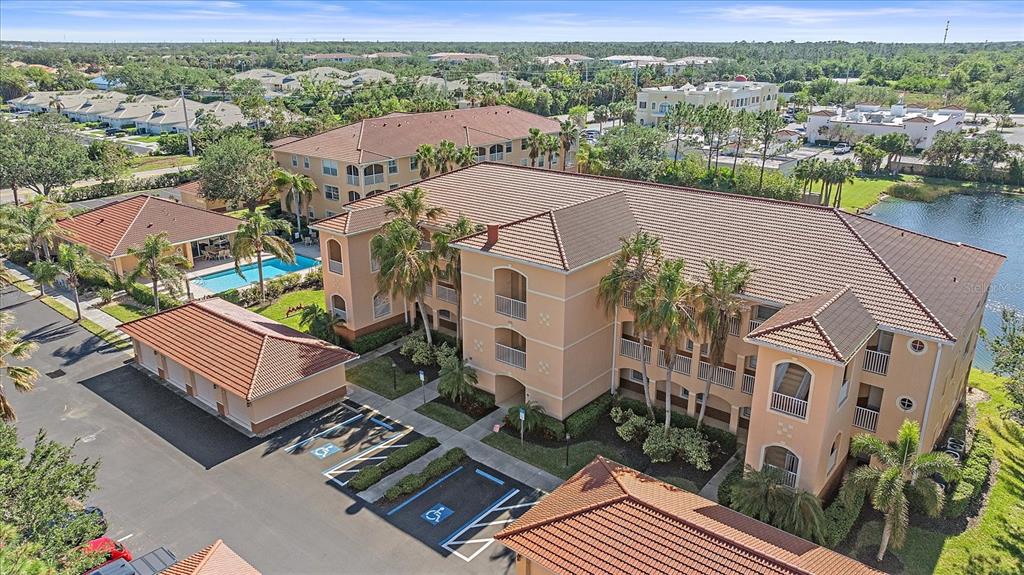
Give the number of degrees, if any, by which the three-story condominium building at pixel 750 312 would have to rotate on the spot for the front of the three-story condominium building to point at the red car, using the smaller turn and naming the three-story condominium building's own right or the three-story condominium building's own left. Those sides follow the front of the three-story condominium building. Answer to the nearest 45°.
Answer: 0° — it already faces it

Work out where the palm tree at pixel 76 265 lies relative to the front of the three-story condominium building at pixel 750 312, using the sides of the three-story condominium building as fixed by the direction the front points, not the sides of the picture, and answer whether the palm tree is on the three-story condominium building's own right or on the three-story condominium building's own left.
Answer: on the three-story condominium building's own right

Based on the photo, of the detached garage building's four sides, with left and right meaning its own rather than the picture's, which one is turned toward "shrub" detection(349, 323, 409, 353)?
back

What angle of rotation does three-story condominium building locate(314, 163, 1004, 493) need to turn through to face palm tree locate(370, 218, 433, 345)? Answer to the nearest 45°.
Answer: approximately 45° to its right

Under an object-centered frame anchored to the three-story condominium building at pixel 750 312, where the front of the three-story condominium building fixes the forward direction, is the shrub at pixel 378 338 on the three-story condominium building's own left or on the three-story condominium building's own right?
on the three-story condominium building's own right

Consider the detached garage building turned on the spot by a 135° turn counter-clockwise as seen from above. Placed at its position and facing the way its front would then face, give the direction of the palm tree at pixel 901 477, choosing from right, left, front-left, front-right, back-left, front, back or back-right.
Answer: front-right

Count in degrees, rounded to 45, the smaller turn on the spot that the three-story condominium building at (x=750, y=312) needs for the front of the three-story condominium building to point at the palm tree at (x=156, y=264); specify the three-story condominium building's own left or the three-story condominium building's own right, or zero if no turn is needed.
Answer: approximately 45° to the three-story condominium building's own right

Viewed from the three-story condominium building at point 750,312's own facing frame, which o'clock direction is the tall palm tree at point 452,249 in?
The tall palm tree is roughly at 2 o'clock from the three-story condominium building.

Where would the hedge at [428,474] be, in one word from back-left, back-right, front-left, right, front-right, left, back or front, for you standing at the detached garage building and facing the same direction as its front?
left
